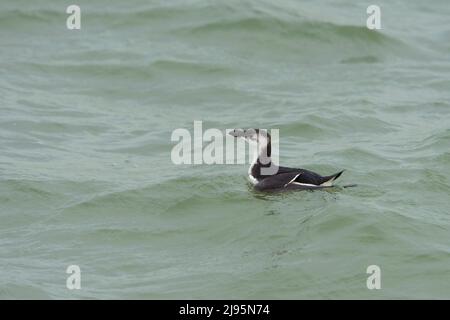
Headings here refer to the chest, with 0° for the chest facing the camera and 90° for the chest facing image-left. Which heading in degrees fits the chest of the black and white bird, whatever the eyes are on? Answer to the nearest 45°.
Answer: approximately 90°
